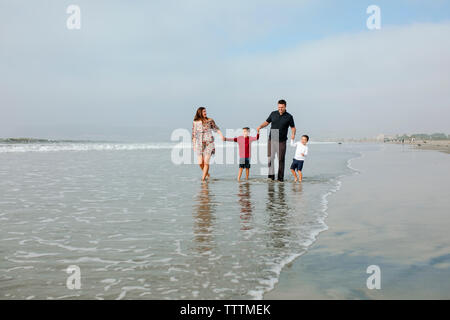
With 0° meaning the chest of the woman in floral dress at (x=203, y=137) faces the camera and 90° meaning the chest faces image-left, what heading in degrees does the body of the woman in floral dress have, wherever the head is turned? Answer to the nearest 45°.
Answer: approximately 0°
